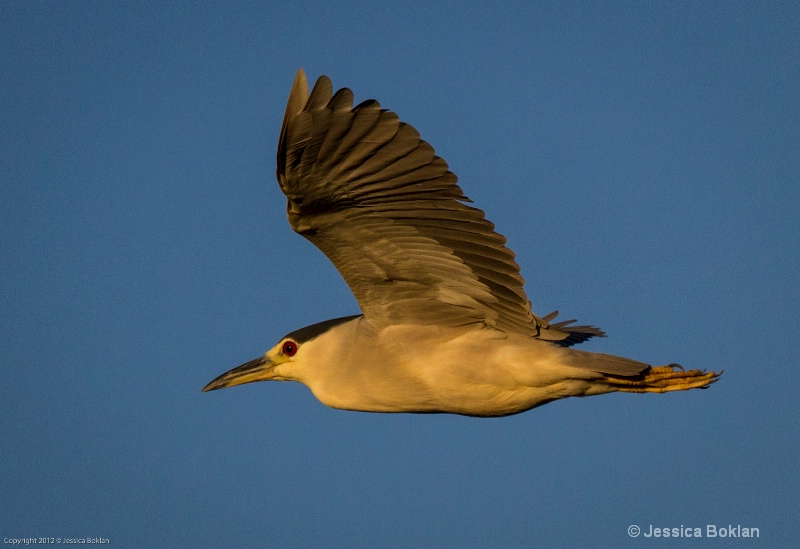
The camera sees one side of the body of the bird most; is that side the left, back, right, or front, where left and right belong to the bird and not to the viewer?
left
